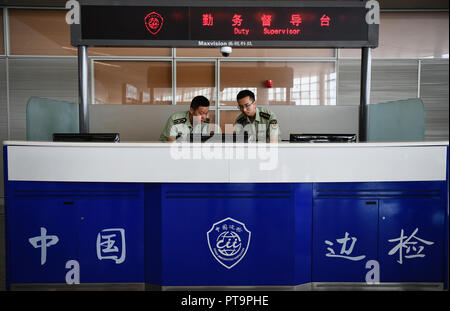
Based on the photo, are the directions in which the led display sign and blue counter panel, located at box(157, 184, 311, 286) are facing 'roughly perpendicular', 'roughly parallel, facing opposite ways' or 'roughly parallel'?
roughly parallel

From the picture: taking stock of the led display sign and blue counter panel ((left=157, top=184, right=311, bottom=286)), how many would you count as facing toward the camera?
2

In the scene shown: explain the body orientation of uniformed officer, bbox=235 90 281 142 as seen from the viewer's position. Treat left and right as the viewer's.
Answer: facing the viewer and to the left of the viewer

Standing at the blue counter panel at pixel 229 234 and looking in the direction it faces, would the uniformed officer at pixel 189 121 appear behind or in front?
behind

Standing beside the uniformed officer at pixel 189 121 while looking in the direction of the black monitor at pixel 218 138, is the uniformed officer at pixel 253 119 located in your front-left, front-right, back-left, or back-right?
front-left

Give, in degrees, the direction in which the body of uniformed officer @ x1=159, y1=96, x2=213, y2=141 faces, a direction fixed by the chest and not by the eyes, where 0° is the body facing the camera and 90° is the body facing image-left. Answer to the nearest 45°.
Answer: approximately 315°

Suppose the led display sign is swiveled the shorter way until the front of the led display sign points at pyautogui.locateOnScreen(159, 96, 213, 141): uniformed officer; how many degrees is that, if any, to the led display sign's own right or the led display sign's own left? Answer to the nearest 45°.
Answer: approximately 135° to the led display sign's own right

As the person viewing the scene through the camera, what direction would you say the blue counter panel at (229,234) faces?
facing the viewer

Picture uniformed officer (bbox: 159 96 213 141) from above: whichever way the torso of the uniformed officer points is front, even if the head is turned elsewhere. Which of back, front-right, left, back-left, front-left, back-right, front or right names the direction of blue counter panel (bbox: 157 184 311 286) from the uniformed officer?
front-right
